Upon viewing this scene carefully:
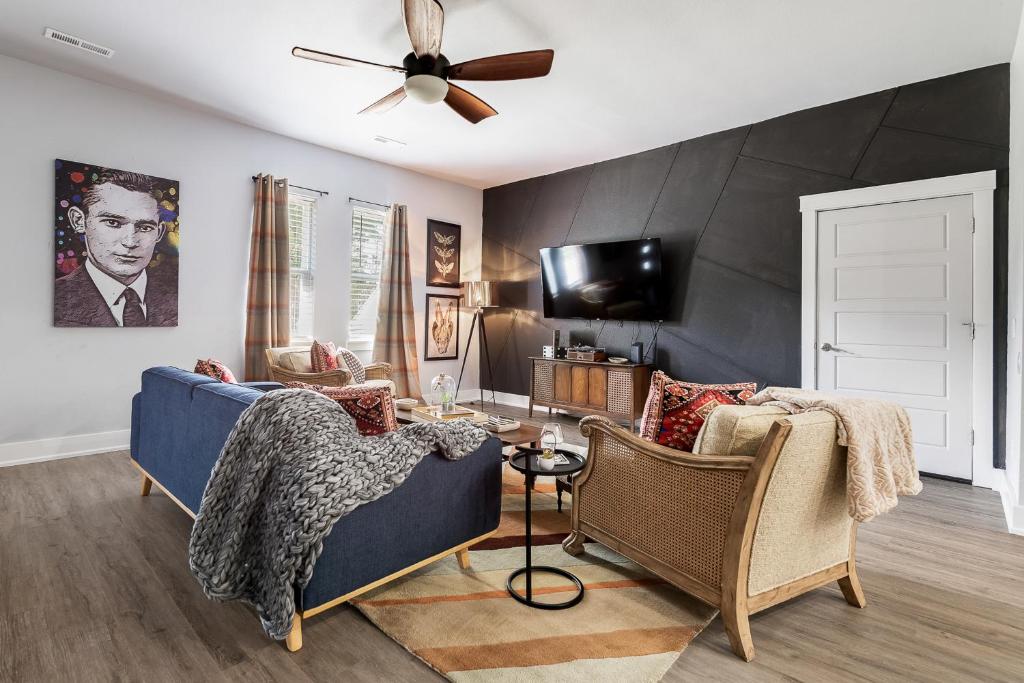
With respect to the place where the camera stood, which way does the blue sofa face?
facing away from the viewer and to the right of the viewer

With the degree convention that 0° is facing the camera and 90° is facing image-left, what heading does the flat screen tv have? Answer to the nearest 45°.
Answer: approximately 45°

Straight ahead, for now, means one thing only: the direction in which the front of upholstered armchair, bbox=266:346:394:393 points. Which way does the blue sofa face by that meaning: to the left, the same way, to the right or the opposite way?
to the left

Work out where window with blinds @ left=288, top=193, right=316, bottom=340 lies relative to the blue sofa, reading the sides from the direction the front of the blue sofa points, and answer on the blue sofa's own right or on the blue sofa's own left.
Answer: on the blue sofa's own left

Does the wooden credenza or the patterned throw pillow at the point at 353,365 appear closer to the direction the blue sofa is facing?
the wooden credenza

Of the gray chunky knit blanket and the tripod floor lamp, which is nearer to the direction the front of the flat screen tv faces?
the gray chunky knit blanket

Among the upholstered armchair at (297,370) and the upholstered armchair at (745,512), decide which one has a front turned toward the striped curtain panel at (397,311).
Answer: the upholstered armchair at (745,512)
